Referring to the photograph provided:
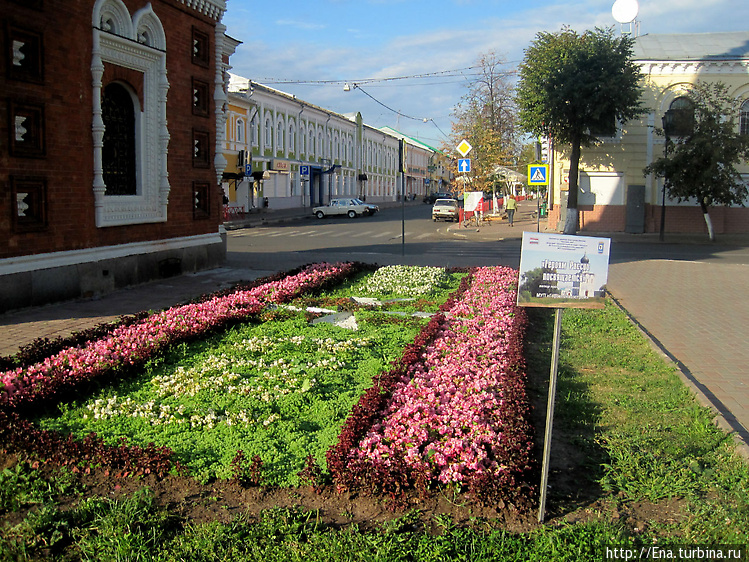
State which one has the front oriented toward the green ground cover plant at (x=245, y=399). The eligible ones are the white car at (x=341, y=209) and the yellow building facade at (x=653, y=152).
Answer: the yellow building facade

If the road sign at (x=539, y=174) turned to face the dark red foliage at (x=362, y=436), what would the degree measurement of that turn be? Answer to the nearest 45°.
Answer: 0° — it already faces it

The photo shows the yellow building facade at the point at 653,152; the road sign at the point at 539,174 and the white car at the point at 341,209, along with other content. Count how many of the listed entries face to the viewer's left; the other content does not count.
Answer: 1

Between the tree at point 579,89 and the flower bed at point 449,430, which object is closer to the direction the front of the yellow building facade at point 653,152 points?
the flower bed

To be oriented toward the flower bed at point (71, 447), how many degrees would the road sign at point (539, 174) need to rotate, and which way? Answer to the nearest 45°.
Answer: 0° — it already faces it

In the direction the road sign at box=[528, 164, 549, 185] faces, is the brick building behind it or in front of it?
in front

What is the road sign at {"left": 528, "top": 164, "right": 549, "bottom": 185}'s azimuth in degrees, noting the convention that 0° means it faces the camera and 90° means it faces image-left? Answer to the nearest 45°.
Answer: approximately 0°

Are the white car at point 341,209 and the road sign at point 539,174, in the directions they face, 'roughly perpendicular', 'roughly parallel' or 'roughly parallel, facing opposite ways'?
roughly perpendicular

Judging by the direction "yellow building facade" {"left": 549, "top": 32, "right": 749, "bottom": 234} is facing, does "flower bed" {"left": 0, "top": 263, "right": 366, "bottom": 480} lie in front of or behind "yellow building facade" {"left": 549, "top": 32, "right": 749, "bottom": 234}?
in front

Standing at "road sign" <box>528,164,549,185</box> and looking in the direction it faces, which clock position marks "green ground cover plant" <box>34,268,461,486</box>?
The green ground cover plant is roughly at 12 o'clock from the road sign.
